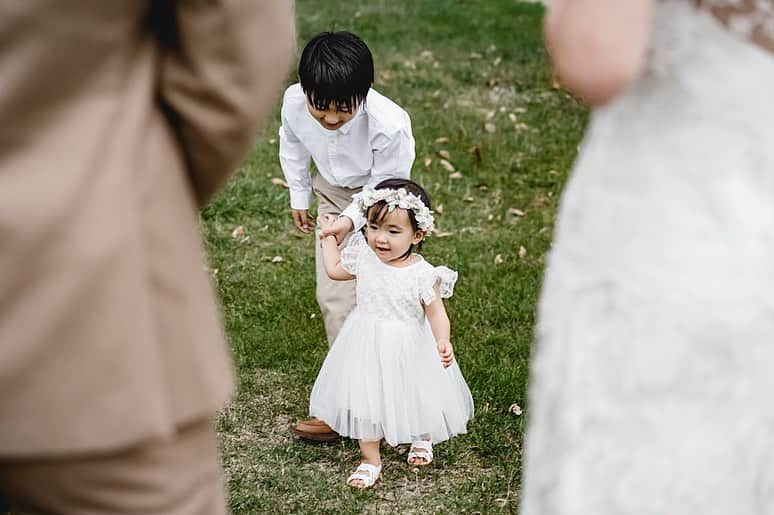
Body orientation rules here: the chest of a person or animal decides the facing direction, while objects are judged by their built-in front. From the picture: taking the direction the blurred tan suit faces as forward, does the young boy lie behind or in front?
in front

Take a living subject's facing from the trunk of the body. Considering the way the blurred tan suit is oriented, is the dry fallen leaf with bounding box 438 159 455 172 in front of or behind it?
in front

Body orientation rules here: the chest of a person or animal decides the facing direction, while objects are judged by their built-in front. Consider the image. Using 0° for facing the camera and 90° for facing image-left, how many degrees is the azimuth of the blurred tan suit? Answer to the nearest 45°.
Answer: approximately 225°

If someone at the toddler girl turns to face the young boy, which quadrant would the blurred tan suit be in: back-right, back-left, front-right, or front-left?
back-left
